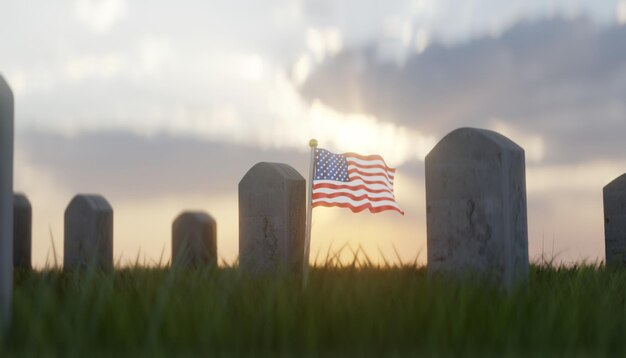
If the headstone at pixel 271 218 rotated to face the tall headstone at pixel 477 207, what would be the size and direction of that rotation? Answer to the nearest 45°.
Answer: approximately 90° to its left

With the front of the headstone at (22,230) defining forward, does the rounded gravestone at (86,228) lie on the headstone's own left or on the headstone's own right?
on the headstone's own left

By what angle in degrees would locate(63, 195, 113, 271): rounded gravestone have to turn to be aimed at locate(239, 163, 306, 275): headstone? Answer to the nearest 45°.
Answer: approximately 90° to its left

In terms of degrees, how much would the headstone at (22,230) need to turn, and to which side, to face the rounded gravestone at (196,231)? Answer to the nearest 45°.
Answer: approximately 90° to its left

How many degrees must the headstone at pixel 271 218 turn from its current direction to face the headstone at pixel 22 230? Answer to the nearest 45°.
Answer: approximately 90° to its right

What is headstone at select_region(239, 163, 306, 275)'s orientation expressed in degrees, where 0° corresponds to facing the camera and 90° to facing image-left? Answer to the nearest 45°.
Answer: approximately 45°

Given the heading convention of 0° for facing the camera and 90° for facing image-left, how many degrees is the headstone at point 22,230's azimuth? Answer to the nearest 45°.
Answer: approximately 45°
